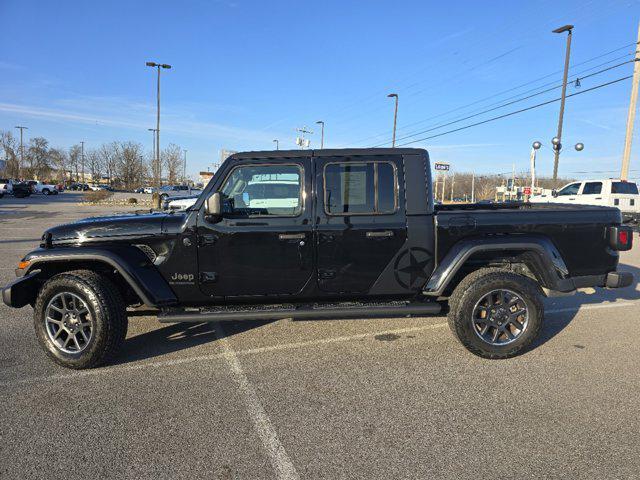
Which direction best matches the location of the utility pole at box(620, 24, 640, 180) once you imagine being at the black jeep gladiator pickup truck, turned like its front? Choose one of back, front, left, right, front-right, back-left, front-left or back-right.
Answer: back-right

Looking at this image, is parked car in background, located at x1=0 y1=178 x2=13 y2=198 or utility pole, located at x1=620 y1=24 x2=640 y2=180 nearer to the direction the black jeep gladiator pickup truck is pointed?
the parked car in background

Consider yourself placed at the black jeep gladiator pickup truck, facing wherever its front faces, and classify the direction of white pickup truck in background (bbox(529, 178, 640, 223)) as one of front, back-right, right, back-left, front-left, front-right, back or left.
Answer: back-right

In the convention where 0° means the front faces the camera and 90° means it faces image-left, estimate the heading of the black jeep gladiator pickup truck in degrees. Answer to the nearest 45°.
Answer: approximately 90°

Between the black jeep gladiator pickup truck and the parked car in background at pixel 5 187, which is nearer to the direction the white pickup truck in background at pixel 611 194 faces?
the parked car in background

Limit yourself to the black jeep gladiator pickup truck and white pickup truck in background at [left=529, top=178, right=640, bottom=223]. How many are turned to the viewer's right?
0

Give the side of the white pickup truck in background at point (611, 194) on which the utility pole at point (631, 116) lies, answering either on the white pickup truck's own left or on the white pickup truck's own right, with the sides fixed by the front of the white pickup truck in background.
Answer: on the white pickup truck's own right

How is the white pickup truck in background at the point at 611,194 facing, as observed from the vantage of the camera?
facing away from the viewer and to the left of the viewer

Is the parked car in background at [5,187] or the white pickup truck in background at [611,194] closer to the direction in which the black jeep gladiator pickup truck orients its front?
the parked car in background

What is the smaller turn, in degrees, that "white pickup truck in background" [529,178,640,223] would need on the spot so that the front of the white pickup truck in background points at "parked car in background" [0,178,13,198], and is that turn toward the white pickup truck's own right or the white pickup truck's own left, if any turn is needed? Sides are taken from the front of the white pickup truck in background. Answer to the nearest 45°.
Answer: approximately 45° to the white pickup truck's own left

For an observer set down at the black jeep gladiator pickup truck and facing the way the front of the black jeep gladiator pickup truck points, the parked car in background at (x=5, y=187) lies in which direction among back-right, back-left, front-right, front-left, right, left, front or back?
front-right
